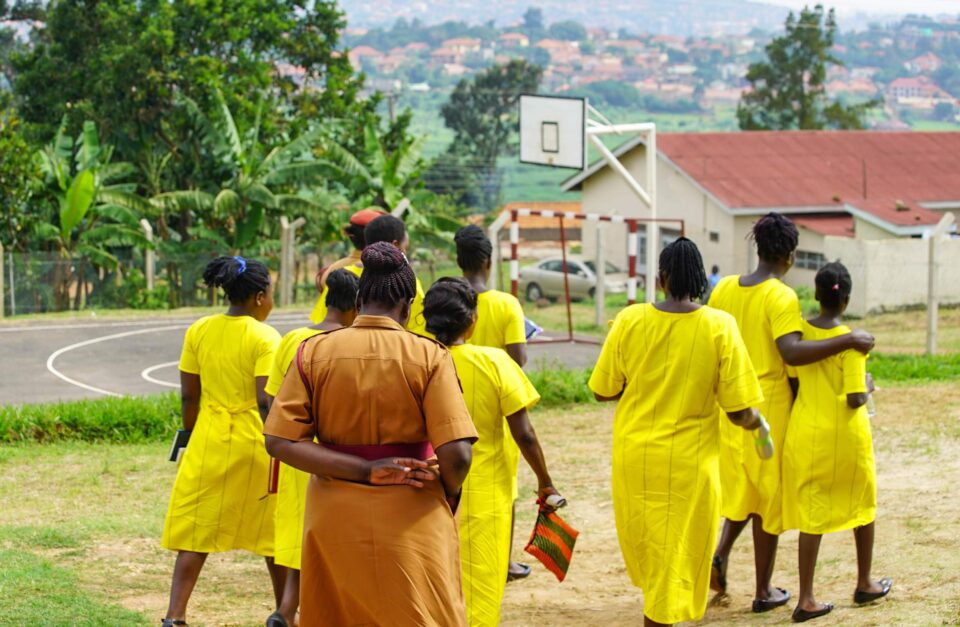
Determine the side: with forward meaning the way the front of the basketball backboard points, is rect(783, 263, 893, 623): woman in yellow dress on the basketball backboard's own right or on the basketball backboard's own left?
on the basketball backboard's own left

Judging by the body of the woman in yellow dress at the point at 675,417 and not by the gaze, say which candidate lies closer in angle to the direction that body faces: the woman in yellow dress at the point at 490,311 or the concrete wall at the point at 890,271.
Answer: the concrete wall

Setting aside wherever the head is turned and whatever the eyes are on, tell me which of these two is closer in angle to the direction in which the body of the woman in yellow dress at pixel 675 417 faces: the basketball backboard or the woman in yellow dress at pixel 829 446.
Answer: the basketball backboard

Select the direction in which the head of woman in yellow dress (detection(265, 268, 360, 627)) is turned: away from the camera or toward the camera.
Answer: away from the camera

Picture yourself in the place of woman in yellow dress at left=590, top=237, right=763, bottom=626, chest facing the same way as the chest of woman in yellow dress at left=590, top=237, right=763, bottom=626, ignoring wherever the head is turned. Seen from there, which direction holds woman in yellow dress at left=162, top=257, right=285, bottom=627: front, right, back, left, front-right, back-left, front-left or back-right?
left

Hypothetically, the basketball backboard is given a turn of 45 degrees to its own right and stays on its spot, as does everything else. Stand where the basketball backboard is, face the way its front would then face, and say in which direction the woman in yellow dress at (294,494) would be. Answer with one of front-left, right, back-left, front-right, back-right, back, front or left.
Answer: left

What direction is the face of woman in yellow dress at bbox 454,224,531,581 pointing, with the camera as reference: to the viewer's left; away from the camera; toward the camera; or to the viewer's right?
away from the camera

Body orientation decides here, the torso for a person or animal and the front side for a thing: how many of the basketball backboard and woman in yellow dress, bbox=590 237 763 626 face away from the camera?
1

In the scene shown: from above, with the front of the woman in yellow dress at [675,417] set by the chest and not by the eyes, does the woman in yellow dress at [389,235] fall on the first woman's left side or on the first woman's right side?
on the first woman's left side

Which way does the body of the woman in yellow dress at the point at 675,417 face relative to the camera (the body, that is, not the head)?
away from the camera

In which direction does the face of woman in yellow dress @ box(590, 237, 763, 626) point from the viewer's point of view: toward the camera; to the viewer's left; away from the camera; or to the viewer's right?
away from the camera

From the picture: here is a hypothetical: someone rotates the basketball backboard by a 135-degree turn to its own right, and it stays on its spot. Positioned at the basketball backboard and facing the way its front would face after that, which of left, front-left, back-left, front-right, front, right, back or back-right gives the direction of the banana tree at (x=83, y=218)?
left

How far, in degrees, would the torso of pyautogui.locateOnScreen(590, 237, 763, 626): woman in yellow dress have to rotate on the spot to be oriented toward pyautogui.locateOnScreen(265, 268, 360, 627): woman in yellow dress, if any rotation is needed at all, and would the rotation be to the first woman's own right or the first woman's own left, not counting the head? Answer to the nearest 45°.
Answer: approximately 90° to the first woman's own left

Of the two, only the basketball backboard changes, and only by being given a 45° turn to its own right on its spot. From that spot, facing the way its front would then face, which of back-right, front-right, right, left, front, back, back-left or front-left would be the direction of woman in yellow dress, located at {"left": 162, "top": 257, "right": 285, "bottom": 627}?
left

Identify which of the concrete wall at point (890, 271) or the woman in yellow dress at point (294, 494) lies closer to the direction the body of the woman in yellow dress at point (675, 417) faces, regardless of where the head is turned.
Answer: the concrete wall

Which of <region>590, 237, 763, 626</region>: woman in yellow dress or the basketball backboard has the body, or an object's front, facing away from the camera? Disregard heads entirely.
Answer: the woman in yellow dress

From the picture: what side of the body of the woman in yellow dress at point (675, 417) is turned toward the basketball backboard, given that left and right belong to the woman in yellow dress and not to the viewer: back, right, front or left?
front

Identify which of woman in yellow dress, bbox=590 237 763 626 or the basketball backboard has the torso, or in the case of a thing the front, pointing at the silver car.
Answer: the woman in yellow dress
